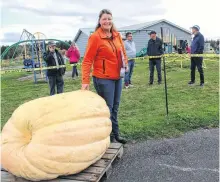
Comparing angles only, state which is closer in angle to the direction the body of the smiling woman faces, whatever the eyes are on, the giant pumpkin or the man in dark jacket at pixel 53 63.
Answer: the giant pumpkin

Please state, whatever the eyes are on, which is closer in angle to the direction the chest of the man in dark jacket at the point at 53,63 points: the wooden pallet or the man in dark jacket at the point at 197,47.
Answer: the wooden pallet

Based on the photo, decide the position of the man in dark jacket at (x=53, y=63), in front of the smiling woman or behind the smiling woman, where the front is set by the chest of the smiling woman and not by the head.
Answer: behind

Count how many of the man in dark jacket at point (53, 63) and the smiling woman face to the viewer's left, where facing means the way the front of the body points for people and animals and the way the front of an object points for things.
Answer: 0

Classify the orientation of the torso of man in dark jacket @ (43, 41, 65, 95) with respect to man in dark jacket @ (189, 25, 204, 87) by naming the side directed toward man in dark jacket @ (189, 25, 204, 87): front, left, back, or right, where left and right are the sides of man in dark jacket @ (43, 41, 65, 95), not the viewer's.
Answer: left

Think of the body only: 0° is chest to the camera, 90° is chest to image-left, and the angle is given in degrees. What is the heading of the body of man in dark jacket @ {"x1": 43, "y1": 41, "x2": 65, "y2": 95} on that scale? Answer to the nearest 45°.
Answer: approximately 0°

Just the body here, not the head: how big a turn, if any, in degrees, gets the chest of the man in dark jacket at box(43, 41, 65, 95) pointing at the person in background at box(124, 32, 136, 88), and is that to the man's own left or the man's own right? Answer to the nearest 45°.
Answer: approximately 135° to the man's own left

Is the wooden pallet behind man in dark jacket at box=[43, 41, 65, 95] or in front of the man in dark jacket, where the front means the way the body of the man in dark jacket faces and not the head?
in front

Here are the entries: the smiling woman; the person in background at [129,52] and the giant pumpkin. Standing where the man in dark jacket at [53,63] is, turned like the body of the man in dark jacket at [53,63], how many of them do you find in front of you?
2

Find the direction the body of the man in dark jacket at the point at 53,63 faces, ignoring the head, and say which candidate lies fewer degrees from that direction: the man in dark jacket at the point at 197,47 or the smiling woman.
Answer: the smiling woman

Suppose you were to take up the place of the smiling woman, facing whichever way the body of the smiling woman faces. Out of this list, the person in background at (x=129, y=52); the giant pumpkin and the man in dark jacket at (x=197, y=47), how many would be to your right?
1

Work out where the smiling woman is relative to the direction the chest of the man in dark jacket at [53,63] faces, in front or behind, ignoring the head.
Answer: in front

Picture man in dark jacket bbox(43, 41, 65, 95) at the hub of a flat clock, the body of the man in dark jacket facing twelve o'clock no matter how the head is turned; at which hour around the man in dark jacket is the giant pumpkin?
The giant pumpkin is roughly at 12 o'clock from the man in dark jacket.
